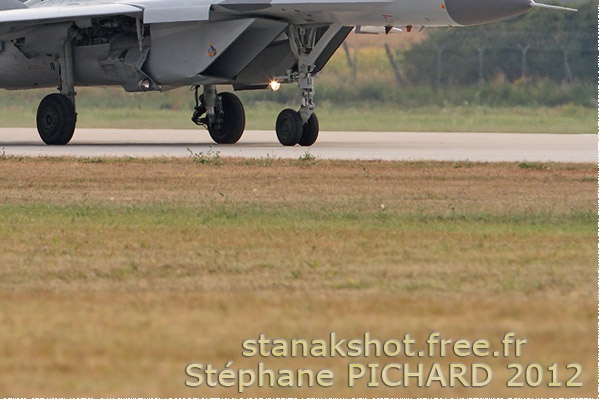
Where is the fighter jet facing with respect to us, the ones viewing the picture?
facing the viewer and to the right of the viewer
